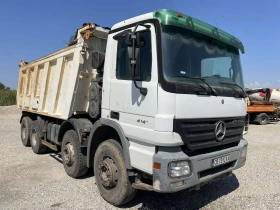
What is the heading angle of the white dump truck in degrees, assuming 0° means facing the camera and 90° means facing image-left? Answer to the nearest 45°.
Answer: approximately 315°
